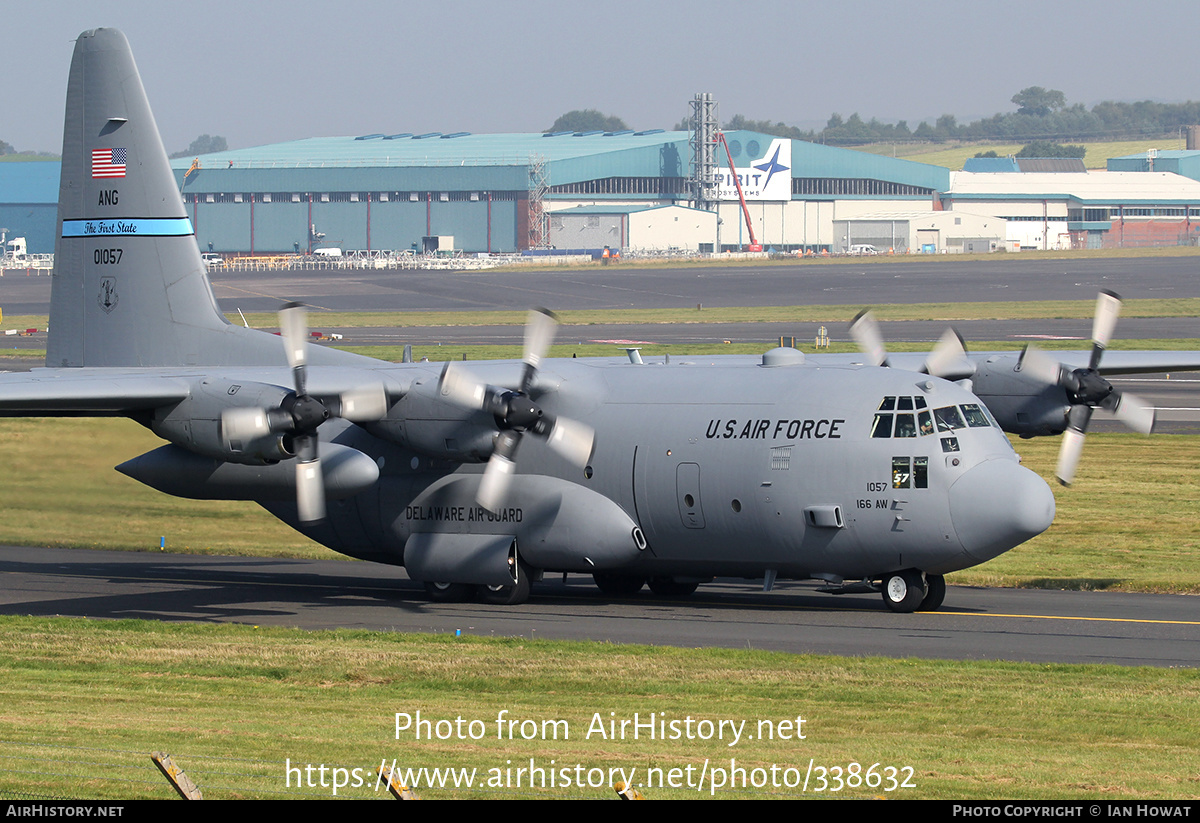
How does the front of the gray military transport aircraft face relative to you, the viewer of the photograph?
facing the viewer and to the right of the viewer
